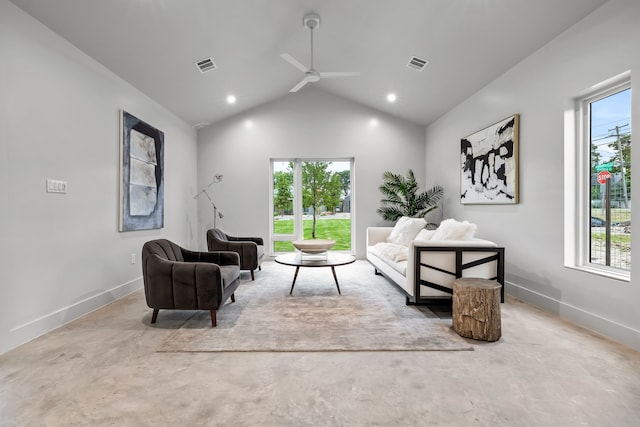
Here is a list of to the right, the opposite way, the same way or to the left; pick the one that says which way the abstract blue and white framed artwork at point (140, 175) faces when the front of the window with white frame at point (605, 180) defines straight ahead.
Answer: the opposite way

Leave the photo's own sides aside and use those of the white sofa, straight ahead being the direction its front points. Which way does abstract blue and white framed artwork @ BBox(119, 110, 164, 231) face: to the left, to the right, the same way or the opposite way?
the opposite way

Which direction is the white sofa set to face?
to the viewer's left

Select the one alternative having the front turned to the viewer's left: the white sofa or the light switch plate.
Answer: the white sofa

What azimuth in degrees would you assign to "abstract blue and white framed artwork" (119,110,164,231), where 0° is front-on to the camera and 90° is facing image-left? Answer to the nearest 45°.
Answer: approximately 315°
